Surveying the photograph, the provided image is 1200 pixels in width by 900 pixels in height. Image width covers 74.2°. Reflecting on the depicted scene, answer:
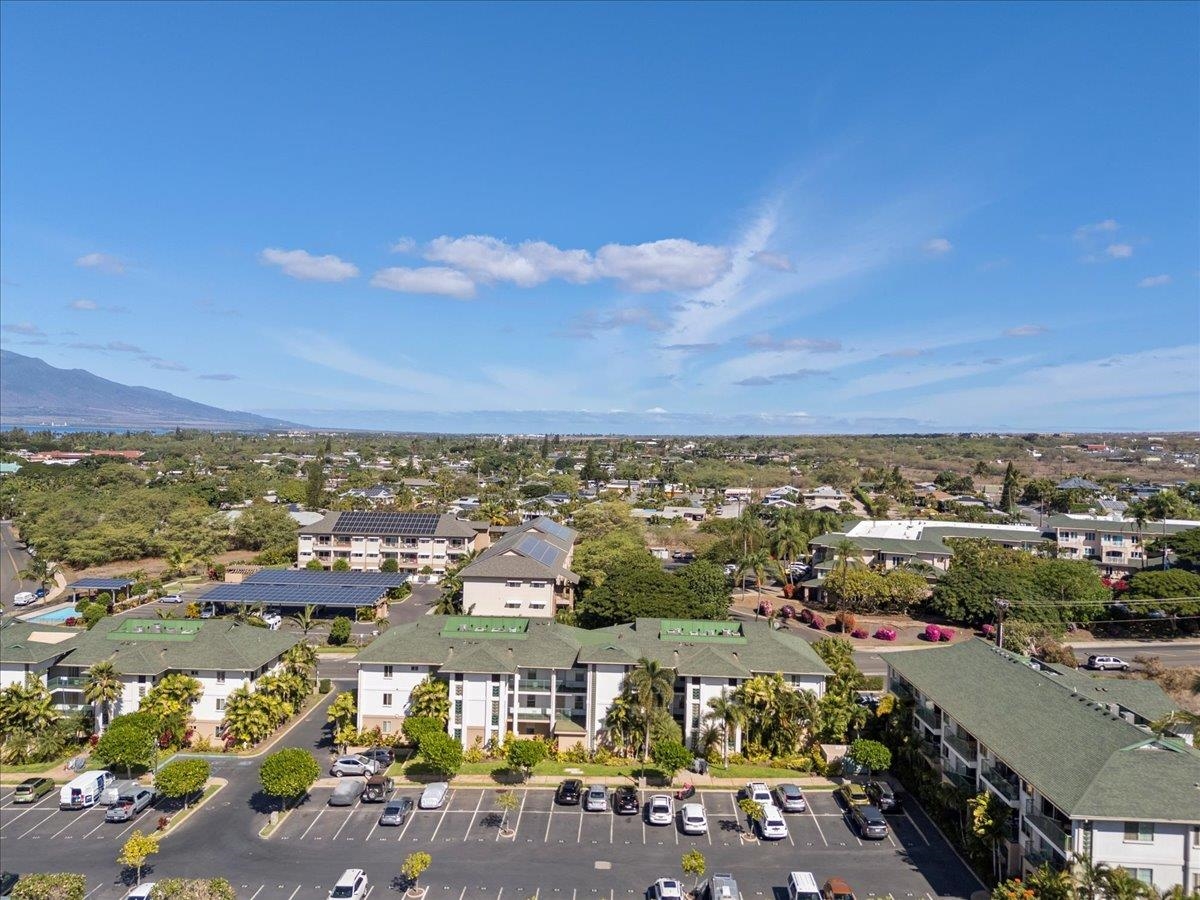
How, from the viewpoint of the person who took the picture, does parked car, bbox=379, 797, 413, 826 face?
facing away from the viewer and to the right of the viewer

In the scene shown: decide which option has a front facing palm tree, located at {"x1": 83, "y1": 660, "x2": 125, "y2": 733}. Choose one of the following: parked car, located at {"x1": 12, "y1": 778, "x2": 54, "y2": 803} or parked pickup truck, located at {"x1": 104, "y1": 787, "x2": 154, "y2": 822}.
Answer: parked car, located at {"x1": 12, "y1": 778, "x2": 54, "y2": 803}

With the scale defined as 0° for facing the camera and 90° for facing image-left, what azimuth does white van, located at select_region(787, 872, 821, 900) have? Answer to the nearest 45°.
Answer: approximately 0°

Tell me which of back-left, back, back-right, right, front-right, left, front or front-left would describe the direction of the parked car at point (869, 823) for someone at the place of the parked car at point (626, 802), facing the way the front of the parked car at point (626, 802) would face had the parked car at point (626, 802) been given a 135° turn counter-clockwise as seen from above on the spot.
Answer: back-left

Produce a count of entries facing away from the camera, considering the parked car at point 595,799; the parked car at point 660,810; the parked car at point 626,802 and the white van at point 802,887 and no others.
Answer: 3

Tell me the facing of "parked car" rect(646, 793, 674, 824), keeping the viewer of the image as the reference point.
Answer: facing away from the viewer

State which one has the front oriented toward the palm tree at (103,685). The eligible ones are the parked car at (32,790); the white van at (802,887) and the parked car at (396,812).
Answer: the parked car at (32,790)

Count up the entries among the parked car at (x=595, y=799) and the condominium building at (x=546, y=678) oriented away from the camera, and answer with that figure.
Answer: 1

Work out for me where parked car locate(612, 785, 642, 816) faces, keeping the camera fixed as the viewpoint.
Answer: facing away from the viewer

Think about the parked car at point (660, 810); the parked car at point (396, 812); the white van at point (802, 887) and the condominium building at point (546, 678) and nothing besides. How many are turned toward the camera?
2

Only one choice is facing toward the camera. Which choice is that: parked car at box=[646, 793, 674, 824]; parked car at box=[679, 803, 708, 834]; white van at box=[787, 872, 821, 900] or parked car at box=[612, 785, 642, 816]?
the white van

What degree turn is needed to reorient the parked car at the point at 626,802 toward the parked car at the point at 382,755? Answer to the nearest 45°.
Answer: approximately 90° to its left

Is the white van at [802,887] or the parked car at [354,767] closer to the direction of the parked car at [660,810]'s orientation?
the parked car

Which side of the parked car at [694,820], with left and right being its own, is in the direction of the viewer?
back

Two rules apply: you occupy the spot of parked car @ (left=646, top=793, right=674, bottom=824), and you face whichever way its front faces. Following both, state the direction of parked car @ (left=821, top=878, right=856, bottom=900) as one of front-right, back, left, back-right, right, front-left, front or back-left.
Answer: back-right
